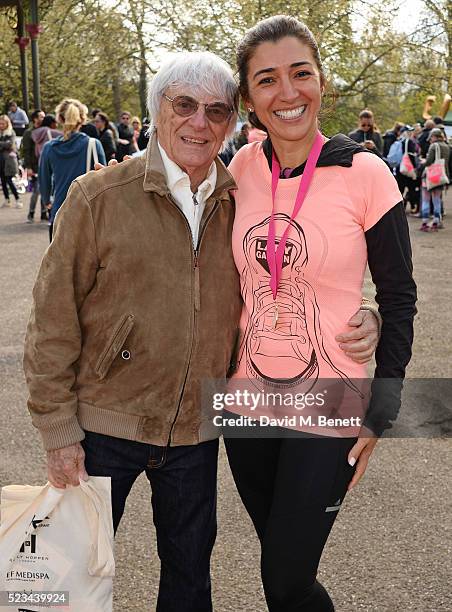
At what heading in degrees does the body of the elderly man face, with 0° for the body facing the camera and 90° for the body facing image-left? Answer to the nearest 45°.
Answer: approximately 315°

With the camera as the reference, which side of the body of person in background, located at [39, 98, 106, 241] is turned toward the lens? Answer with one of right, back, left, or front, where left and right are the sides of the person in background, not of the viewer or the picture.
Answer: back

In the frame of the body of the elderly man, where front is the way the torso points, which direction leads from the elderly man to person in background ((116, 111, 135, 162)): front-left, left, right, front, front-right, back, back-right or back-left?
back-left

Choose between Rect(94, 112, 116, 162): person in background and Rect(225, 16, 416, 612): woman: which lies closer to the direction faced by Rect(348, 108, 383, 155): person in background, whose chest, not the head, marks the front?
the woman

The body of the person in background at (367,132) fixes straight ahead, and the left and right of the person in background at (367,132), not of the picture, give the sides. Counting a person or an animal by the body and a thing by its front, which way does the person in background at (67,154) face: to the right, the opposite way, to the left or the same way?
the opposite way

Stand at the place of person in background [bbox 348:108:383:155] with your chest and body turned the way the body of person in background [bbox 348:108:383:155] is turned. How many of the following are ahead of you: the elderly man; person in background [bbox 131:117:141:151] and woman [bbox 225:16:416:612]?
2
